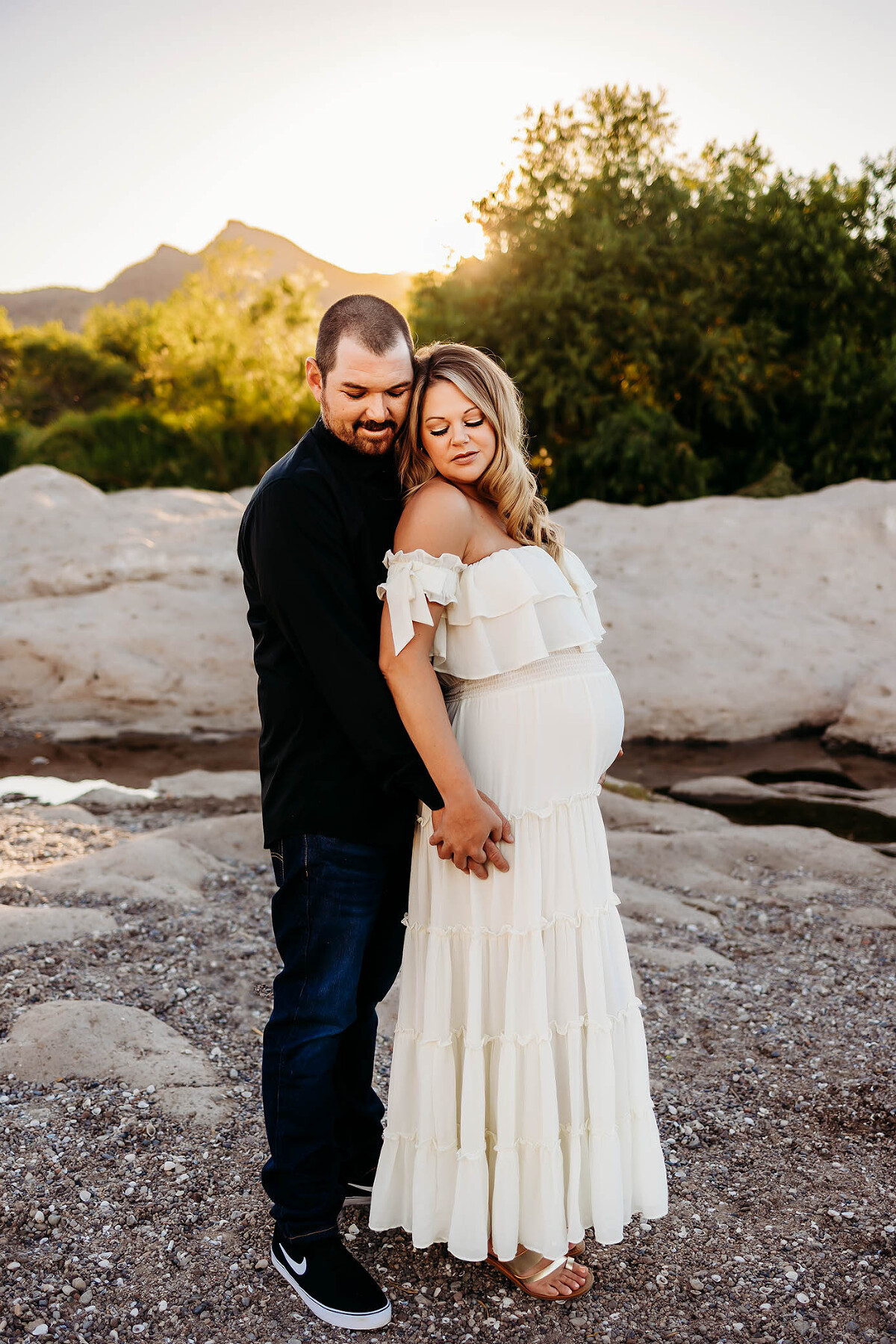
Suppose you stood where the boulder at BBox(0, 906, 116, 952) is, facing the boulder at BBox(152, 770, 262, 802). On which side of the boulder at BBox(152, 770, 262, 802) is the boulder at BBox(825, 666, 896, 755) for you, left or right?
right

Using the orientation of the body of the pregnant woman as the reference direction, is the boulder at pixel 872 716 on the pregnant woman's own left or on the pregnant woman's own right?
on the pregnant woman's own left

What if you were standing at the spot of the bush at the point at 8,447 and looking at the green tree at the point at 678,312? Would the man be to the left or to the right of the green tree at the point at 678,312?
right

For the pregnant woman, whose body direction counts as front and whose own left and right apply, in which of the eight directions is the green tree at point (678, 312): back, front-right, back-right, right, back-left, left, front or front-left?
back-left

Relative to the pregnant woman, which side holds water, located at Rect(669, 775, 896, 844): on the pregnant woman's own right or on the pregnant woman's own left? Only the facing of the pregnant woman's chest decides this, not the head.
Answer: on the pregnant woman's own left

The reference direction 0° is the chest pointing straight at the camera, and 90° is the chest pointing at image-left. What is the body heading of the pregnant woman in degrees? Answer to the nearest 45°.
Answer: approximately 315°

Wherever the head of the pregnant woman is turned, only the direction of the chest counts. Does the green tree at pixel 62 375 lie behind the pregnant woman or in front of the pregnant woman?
behind

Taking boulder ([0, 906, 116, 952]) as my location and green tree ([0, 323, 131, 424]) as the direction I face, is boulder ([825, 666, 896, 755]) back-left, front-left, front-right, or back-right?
front-right

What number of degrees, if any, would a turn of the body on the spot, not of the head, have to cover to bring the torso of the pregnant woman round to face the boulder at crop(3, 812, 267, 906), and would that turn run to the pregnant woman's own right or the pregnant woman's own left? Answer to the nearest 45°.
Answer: approximately 180°

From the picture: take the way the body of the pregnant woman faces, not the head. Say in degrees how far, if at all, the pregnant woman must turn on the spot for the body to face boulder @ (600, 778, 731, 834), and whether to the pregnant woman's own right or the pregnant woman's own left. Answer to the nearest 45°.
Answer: approximately 135° to the pregnant woman's own left

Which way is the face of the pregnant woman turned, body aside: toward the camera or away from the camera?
toward the camera

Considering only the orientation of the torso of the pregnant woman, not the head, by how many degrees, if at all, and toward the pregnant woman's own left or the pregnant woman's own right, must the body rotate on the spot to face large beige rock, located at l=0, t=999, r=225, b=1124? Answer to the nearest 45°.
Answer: approximately 180°
